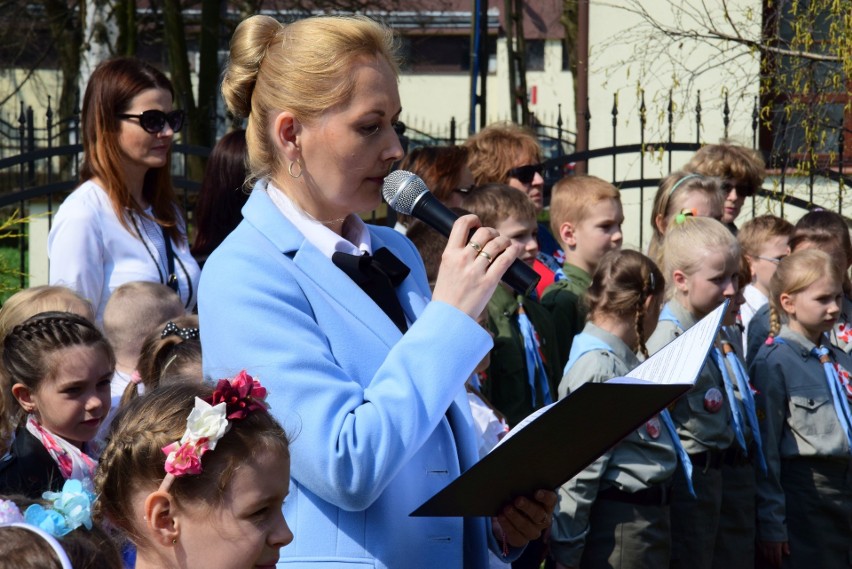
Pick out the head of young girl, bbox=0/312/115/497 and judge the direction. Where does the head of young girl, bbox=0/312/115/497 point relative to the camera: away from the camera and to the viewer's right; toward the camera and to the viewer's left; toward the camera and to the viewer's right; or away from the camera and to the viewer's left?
toward the camera and to the viewer's right

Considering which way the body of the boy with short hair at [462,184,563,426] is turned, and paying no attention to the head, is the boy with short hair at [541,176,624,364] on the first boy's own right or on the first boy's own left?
on the first boy's own left

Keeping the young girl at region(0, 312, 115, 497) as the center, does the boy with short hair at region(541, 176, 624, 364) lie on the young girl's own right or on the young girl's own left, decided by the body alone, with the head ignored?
on the young girl's own left

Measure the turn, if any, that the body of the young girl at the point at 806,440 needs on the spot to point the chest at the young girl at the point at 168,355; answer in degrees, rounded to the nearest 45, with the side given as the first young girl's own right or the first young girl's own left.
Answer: approximately 90° to the first young girl's own right

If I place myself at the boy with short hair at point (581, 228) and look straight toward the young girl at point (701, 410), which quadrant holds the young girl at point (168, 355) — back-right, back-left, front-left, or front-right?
front-right

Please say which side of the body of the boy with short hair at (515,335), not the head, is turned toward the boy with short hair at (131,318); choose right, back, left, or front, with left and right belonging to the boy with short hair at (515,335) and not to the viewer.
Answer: right

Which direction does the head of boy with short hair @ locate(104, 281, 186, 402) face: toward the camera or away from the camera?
away from the camera

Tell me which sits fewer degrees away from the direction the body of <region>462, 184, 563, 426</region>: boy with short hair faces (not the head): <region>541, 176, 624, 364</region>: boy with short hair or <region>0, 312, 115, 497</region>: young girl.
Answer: the young girl

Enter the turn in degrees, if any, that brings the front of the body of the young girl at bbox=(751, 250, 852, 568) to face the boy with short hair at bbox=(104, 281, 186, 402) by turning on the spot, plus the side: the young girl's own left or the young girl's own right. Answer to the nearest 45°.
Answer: approximately 90° to the young girl's own right
